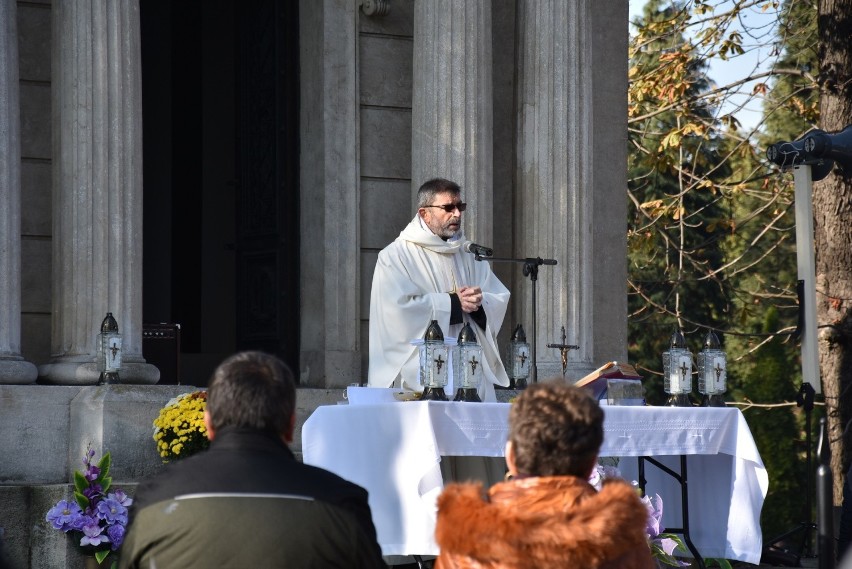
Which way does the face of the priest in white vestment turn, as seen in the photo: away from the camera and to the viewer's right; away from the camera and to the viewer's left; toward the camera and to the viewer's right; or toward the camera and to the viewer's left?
toward the camera and to the viewer's right

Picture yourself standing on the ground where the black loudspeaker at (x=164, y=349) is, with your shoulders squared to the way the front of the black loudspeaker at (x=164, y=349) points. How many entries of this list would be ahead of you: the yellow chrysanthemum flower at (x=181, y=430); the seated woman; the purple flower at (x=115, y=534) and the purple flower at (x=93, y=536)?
4

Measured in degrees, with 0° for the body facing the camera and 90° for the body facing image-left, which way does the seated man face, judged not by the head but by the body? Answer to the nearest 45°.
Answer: approximately 180°

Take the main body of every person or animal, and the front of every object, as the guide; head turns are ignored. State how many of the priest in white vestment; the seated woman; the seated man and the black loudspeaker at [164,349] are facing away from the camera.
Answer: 2

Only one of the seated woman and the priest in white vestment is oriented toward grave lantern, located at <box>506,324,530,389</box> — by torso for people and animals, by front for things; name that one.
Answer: the seated woman

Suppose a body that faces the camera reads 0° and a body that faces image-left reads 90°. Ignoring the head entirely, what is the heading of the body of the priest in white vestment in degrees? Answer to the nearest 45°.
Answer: approximately 315°

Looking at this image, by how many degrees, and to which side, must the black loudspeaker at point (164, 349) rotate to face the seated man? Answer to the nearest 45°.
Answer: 0° — it already faces them

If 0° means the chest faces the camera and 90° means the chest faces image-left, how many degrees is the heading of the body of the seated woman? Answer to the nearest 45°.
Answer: approximately 180°

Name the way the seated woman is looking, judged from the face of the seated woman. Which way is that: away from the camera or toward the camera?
away from the camera

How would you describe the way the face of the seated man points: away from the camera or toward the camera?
away from the camera
